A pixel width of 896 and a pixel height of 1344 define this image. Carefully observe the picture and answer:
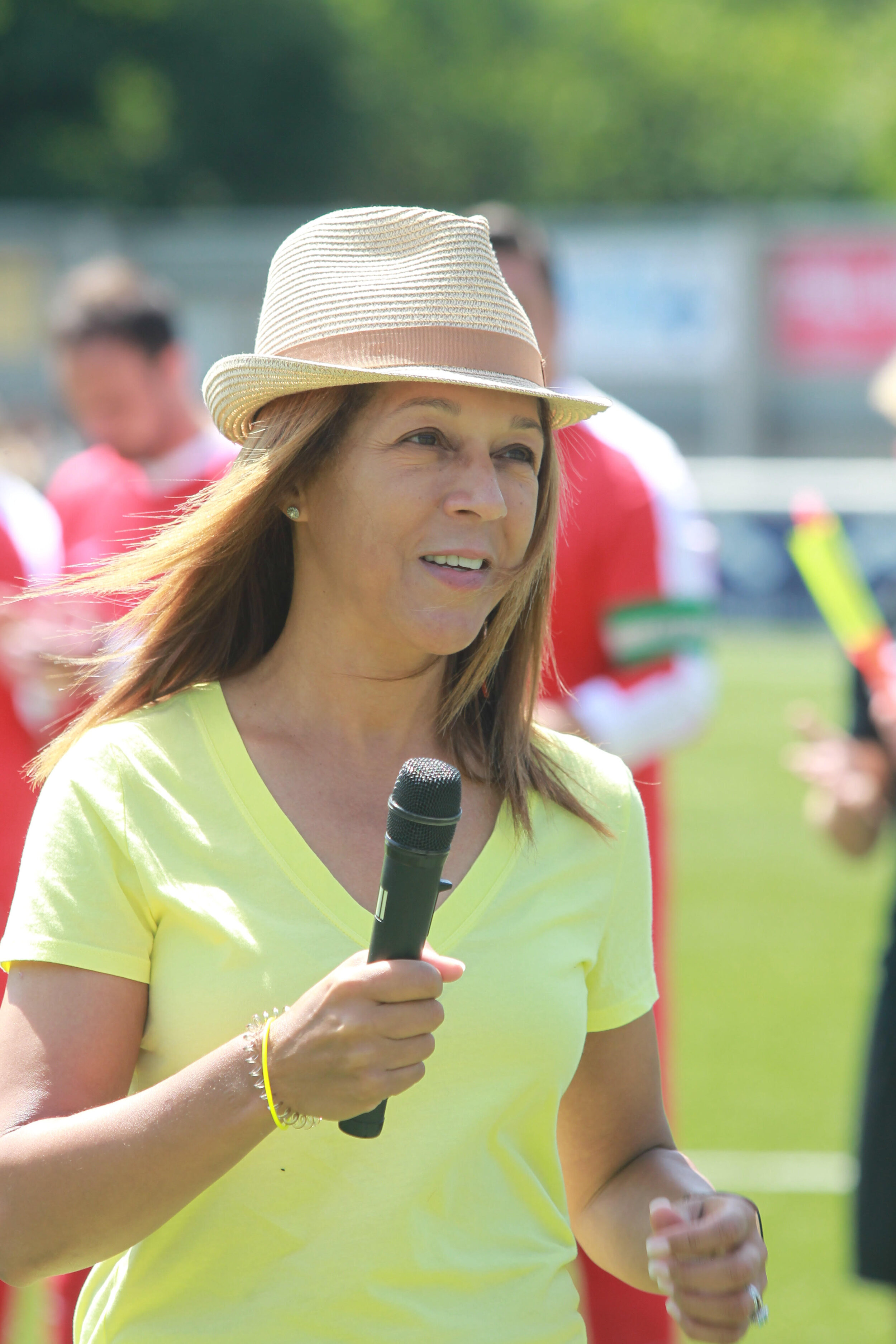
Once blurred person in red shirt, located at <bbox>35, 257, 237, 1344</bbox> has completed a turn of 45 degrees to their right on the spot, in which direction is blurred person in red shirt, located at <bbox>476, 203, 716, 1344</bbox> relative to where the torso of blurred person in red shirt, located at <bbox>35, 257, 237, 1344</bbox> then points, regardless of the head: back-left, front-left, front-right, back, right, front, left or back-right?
back-left

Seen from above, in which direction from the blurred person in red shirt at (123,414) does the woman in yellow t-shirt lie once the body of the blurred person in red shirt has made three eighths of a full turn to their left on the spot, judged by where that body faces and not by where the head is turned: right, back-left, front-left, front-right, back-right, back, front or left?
right

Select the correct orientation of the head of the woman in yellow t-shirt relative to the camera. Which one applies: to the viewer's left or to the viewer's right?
to the viewer's right

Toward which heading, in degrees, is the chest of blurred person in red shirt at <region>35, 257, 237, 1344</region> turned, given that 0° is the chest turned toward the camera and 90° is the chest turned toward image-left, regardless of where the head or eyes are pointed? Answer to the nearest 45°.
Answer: approximately 45°

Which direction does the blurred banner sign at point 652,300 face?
toward the camera

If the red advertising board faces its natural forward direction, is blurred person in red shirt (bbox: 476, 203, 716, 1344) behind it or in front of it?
in front

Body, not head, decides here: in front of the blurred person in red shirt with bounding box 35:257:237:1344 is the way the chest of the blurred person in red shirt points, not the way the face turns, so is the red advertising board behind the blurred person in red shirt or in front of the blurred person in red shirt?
behind

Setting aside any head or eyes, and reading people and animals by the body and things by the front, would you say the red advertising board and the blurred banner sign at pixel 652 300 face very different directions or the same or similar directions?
same or similar directions

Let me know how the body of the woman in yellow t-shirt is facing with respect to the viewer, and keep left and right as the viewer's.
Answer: facing the viewer and to the right of the viewer

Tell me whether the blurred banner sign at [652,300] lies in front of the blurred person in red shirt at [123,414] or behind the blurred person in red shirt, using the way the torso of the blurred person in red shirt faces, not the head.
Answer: behind

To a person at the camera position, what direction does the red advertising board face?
facing the viewer

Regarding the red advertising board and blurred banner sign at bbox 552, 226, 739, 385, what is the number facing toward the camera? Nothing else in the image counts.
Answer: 2

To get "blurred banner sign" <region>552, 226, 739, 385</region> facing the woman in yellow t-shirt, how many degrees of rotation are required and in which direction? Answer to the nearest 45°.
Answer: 0° — it already faces them

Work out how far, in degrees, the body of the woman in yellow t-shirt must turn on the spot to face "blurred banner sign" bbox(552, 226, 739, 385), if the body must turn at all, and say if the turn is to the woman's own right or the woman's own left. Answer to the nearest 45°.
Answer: approximately 135° to the woman's own left

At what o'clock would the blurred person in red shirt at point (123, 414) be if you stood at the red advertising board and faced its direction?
The blurred person in red shirt is roughly at 12 o'clock from the red advertising board.

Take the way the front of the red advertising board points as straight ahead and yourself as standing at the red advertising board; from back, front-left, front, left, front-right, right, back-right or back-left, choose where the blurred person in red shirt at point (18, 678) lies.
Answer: front
